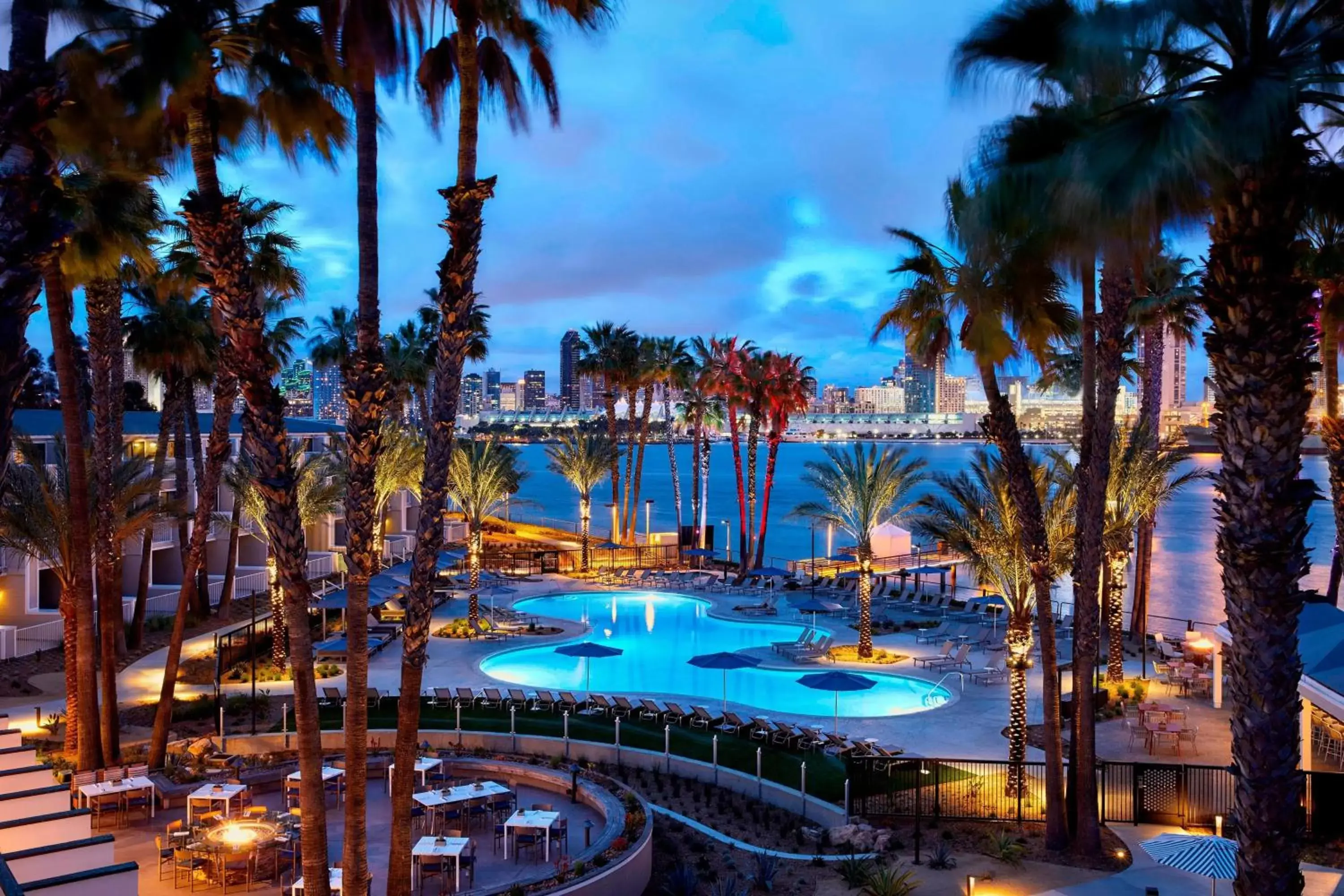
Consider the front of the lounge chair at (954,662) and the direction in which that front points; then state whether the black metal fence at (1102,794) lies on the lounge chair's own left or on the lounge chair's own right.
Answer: on the lounge chair's own left

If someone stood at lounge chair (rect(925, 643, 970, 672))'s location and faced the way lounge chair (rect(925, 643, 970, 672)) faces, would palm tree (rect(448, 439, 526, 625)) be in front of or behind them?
in front

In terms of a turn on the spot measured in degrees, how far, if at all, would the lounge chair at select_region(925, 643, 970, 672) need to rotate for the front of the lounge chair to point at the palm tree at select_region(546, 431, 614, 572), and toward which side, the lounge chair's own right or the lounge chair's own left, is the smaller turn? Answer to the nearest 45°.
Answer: approximately 45° to the lounge chair's own right

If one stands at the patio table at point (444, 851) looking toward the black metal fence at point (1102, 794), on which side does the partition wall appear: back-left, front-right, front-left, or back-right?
back-right

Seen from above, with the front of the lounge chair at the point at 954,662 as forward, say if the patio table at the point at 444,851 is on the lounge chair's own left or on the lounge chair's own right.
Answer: on the lounge chair's own left

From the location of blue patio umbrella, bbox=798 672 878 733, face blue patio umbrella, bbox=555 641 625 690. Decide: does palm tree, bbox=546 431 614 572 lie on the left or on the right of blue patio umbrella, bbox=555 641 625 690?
right

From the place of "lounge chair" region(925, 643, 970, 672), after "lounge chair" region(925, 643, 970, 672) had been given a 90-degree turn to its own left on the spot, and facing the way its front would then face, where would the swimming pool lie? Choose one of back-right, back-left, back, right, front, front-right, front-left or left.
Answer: right

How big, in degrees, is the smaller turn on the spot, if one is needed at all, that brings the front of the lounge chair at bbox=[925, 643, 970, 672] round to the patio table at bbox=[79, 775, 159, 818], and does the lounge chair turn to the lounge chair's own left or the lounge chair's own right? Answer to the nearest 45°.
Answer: approximately 45° to the lounge chair's own left

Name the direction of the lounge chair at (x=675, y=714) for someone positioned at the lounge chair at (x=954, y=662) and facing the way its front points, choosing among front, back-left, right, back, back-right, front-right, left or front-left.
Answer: front-left

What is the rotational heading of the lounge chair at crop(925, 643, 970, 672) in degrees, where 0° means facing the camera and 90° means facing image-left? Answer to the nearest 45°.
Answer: approximately 90°

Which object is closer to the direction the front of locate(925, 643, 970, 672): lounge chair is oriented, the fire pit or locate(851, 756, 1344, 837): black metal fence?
the fire pit

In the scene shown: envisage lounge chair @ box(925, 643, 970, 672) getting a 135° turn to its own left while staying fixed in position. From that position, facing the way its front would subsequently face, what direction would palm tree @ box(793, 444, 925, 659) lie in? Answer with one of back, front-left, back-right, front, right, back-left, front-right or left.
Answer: back
